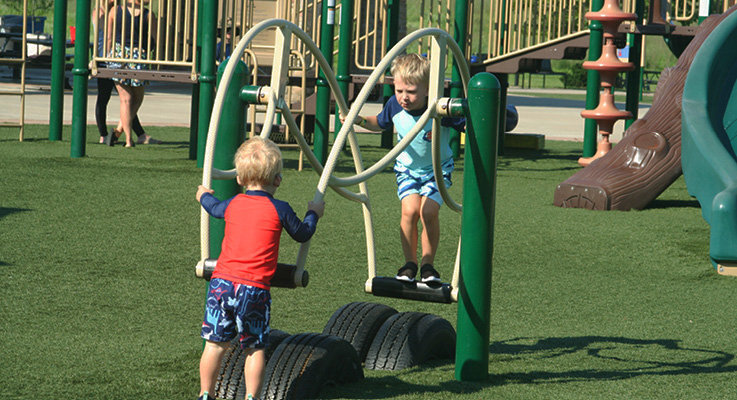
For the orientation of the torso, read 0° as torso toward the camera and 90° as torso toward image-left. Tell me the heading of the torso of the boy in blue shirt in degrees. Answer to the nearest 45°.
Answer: approximately 0°

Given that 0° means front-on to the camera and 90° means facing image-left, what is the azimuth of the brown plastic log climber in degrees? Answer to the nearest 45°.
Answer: approximately 45°

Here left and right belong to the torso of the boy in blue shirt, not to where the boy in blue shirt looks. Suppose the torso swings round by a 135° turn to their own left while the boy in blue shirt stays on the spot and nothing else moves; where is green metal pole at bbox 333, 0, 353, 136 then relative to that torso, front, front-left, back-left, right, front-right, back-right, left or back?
front-left

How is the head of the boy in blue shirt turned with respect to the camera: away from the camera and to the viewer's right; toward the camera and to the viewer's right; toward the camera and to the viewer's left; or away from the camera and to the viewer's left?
toward the camera and to the viewer's left

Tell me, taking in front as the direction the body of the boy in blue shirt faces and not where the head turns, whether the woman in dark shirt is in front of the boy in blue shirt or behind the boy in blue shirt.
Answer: behind

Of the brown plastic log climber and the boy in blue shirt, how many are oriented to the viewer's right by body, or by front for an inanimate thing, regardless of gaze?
0
